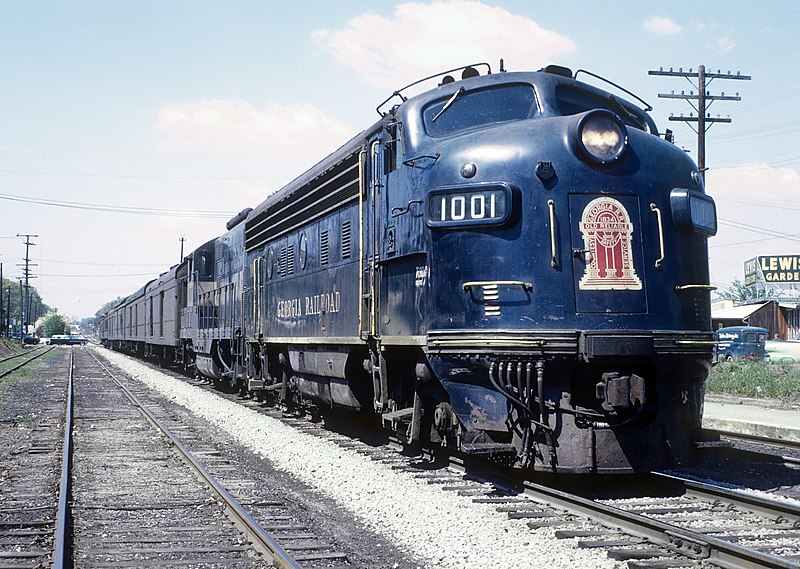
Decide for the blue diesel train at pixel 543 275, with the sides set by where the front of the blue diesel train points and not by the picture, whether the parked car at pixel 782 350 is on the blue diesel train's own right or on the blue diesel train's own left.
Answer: on the blue diesel train's own left

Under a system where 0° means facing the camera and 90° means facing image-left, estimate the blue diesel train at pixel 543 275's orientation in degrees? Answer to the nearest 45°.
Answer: approximately 315°

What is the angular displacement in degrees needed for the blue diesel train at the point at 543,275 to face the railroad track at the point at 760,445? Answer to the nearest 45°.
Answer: approximately 90° to its left

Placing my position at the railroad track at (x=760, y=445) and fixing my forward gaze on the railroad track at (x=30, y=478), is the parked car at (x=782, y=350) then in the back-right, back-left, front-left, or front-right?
back-right
